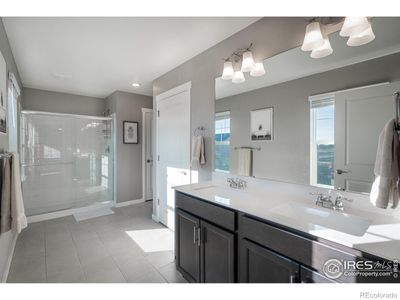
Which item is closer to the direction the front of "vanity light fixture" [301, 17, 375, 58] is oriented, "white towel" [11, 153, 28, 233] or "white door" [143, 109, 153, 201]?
the white towel

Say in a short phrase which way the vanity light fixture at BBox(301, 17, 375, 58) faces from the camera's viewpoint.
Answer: facing the viewer and to the left of the viewer

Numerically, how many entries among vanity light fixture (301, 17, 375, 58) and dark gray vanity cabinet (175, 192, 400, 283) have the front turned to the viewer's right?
0

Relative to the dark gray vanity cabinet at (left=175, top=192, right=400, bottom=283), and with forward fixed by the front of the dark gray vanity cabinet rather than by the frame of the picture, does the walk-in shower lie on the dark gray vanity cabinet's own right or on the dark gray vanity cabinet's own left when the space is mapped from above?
on the dark gray vanity cabinet's own right

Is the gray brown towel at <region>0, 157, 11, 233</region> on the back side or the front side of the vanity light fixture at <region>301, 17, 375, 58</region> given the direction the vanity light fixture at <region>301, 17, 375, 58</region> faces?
on the front side

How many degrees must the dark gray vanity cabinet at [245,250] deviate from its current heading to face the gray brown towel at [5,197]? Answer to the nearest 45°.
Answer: approximately 45° to its right

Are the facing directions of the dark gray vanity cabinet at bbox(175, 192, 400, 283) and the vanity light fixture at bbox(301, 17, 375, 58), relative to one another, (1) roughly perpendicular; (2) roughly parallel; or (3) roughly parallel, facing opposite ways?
roughly parallel

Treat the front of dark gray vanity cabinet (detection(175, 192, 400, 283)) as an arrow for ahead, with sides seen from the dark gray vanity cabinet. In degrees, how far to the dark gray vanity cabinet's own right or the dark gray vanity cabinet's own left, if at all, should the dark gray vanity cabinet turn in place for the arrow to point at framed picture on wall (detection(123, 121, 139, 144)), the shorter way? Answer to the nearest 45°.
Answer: approximately 90° to the dark gray vanity cabinet's own right

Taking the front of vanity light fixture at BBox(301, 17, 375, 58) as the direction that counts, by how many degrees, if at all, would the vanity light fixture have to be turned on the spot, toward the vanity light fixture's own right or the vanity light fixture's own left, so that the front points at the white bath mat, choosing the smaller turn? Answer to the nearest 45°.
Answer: approximately 45° to the vanity light fixture's own right

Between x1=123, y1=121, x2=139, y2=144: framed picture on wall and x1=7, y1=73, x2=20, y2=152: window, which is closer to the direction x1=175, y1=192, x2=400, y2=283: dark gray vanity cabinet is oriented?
the window
